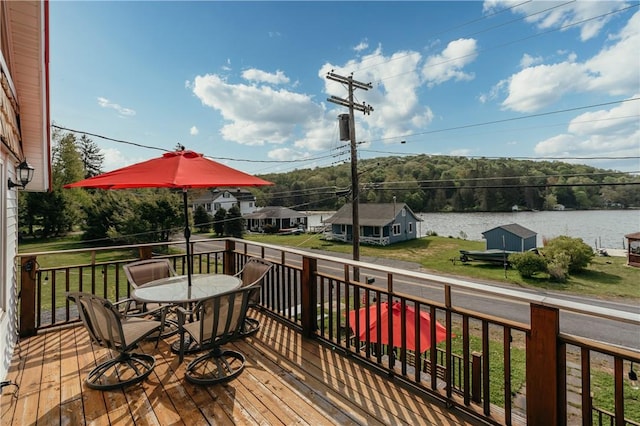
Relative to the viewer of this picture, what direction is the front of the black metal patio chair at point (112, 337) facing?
facing away from the viewer and to the right of the viewer

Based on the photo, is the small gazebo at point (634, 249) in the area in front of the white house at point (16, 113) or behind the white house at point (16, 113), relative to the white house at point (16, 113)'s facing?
in front

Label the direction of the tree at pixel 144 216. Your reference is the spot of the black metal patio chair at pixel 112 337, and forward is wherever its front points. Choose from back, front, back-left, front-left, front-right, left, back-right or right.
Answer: front-left

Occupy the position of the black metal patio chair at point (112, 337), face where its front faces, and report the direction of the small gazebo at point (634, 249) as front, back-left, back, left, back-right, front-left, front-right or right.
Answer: front-right

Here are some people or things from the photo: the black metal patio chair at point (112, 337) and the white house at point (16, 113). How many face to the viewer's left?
0

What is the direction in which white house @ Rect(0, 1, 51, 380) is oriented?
to the viewer's right

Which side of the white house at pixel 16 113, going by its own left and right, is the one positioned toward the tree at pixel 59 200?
left
